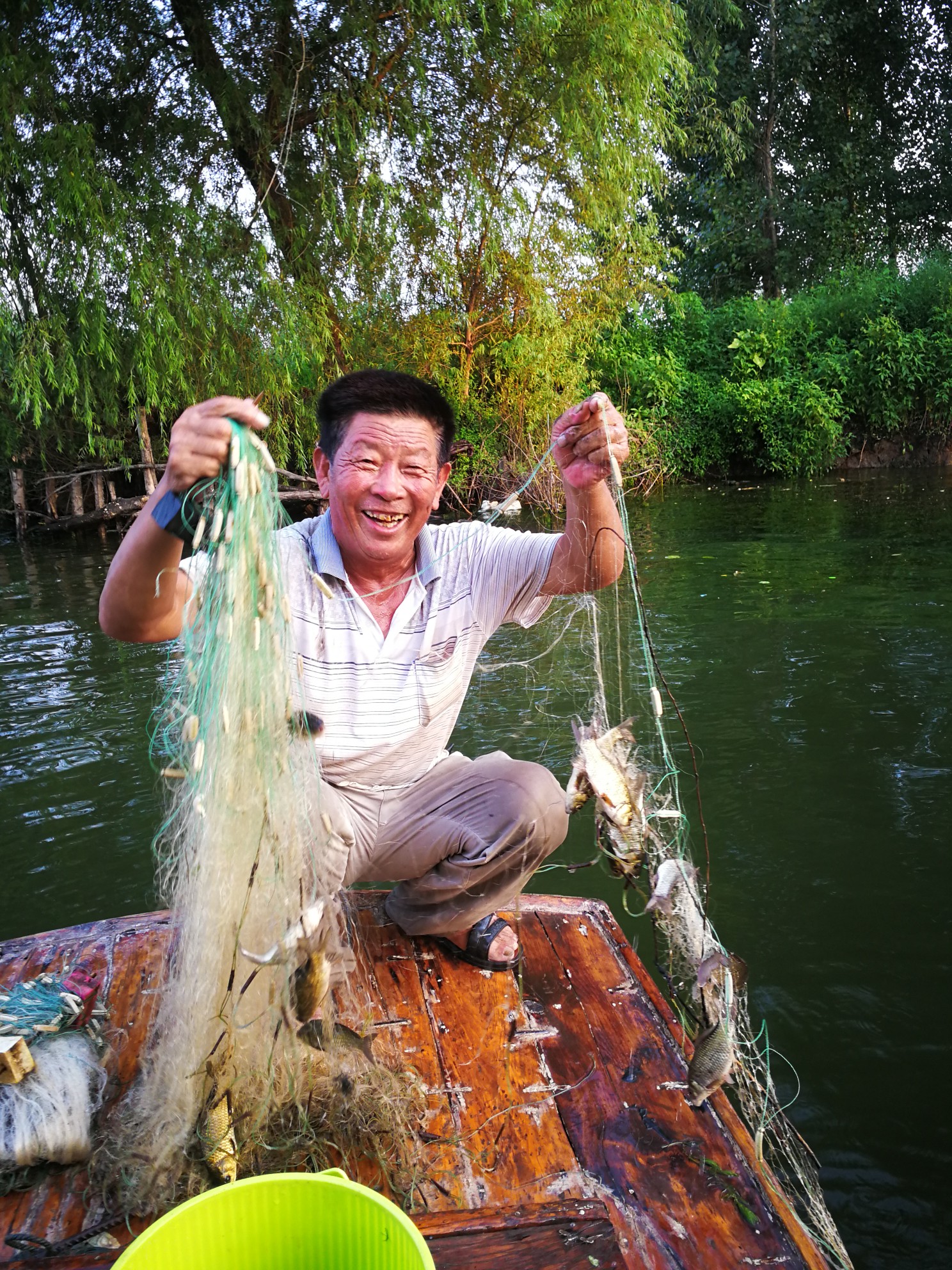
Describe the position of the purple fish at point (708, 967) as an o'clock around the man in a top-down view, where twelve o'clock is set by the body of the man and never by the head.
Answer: The purple fish is roughly at 11 o'clock from the man.

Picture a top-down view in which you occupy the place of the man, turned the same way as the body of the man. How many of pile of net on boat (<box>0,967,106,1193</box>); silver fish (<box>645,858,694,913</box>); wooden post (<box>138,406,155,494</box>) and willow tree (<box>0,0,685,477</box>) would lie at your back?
2

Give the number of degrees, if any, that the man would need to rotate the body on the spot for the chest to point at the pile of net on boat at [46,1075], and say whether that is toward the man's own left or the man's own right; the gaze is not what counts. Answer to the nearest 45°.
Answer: approximately 45° to the man's own right

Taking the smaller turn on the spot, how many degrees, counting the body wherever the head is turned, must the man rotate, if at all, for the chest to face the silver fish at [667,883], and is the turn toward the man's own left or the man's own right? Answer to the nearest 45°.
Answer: approximately 45° to the man's own left

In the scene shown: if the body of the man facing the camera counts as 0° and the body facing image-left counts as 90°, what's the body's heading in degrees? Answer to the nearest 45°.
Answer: approximately 0°

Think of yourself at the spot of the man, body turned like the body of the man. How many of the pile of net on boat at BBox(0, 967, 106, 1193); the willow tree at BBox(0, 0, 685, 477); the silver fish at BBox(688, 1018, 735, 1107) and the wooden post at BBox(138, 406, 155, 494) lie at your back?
2

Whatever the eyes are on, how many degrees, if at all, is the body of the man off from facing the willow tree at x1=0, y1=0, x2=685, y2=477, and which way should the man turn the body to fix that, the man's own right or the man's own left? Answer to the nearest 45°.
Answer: approximately 180°

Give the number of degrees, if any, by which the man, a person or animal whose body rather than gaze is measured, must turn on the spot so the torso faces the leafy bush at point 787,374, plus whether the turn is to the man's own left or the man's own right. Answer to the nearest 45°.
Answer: approximately 135° to the man's own left

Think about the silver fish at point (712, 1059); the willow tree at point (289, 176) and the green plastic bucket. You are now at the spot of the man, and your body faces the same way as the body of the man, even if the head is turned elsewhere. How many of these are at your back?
1

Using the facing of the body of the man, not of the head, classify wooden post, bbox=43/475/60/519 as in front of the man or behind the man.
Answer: behind

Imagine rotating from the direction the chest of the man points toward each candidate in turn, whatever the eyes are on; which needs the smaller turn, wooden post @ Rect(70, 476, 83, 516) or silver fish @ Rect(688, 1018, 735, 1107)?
the silver fish

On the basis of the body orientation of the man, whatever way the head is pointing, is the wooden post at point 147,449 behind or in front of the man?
behind

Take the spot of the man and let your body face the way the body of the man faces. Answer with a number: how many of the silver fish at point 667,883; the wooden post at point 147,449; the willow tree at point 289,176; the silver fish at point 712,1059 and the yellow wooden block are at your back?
2

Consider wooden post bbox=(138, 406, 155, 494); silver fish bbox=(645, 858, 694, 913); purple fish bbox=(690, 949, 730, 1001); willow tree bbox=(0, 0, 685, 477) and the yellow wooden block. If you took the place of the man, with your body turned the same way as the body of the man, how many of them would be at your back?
2
